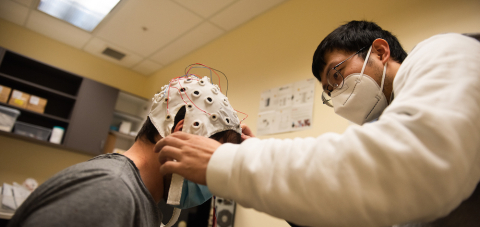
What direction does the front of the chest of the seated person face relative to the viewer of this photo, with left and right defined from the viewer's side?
facing to the right of the viewer

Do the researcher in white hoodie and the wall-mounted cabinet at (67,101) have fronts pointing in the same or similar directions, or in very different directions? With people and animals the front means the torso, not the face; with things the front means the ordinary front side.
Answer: very different directions

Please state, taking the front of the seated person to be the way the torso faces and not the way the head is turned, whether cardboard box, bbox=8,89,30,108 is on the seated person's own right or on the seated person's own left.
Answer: on the seated person's own left

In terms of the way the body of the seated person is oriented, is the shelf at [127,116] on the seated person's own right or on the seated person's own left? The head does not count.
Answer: on the seated person's own left

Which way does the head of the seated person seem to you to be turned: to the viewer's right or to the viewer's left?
to the viewer's right

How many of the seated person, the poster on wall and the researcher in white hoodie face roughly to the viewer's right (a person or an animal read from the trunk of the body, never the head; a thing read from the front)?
1

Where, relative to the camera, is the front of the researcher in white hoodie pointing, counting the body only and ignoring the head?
to the viewer's left

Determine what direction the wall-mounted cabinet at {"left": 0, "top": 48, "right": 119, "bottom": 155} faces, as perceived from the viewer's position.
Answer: facing the viewer and to the right of the viewer

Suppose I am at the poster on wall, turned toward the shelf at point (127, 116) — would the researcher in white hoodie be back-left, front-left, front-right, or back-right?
back-left

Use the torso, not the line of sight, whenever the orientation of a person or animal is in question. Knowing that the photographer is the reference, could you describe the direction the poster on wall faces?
facing the viewer and to the left of the viewer

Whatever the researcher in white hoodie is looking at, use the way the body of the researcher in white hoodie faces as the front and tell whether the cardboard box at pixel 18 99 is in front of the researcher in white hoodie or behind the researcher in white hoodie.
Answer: in front

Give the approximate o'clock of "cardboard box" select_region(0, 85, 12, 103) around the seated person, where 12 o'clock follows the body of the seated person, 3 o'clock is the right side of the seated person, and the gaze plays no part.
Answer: The cardboard box is roughly at 8 o'clock from the seated person.

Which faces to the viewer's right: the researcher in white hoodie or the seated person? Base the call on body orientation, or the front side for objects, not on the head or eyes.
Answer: the seated person

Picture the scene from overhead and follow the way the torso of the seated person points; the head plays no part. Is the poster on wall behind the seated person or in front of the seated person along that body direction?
in front
